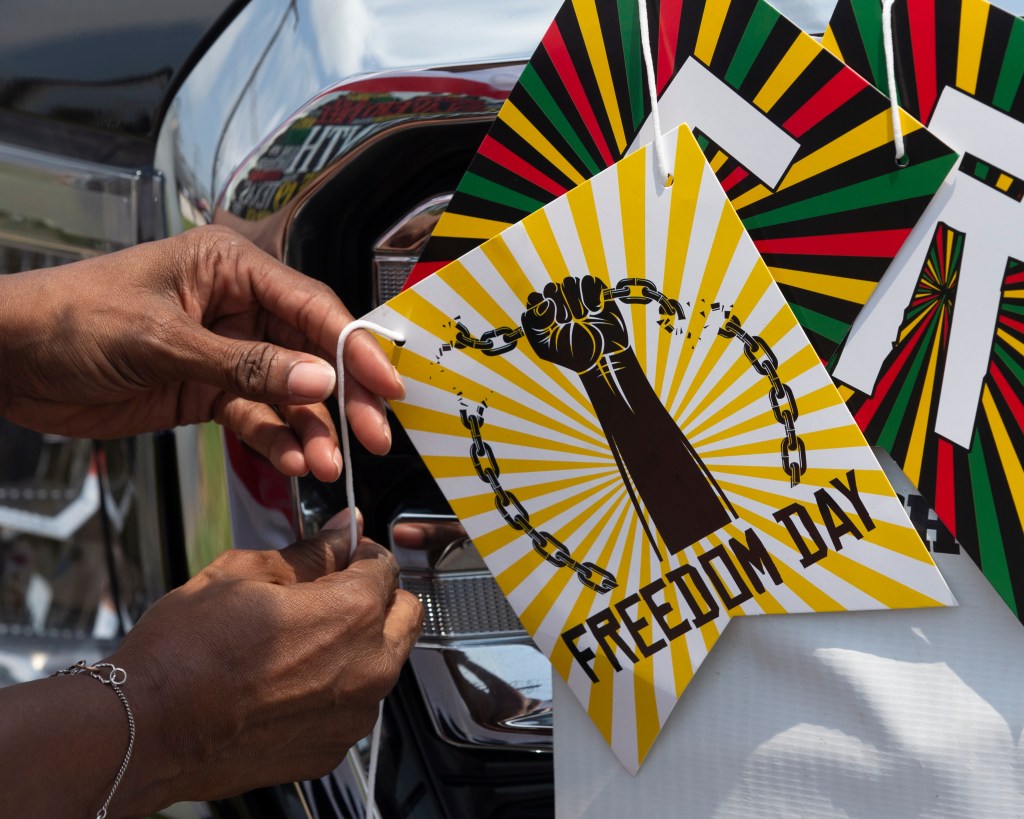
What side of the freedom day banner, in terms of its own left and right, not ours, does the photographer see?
front
